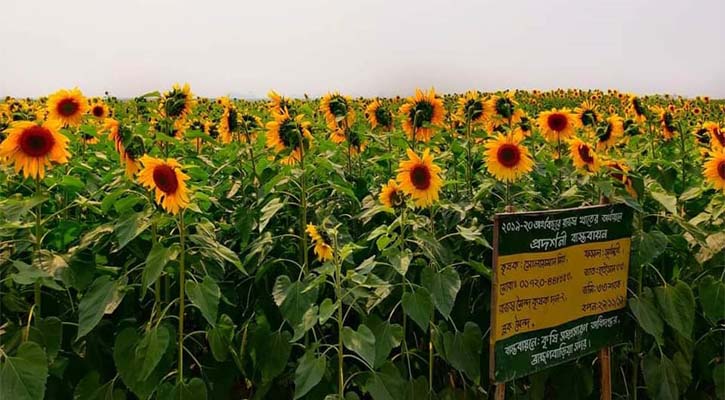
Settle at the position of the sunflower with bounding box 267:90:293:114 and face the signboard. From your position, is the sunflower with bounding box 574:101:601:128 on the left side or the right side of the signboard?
left

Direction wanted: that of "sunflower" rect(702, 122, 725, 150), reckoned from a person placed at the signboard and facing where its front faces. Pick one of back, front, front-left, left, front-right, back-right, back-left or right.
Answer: left

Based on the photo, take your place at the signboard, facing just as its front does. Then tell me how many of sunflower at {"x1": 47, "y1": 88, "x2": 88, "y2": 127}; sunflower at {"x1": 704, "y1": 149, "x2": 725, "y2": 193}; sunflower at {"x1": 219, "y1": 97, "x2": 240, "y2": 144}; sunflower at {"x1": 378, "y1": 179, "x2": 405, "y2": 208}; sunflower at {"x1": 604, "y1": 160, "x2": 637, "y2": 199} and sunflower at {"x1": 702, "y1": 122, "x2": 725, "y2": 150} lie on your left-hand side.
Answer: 3

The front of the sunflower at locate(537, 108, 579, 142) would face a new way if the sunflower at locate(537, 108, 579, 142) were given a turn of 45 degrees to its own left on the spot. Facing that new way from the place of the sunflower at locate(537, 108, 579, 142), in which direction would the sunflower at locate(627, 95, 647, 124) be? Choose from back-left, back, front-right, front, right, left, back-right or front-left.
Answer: left

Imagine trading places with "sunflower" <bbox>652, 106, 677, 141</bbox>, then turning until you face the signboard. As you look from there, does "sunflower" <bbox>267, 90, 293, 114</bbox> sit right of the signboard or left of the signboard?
right

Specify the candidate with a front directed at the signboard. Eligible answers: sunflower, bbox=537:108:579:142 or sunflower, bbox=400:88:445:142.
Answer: sunflower, bbox=537:108:579:142

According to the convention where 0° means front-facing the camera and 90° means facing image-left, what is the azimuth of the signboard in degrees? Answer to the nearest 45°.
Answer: approximately 315°
